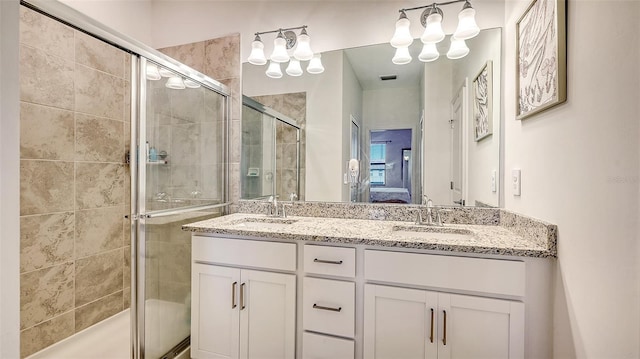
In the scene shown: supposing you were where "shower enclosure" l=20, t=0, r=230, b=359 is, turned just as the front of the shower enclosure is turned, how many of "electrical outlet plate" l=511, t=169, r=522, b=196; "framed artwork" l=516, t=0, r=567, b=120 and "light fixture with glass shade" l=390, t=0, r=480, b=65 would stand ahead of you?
3

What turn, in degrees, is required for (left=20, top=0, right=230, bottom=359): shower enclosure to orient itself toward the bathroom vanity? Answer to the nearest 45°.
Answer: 0° — it already faces it

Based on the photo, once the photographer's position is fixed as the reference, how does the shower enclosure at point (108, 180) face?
facing the viewer and to the right of the viewer

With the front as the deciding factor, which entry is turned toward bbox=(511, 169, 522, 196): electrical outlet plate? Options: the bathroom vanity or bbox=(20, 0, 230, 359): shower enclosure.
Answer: the shower enclosure

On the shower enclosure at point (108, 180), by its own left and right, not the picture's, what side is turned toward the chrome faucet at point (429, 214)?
front

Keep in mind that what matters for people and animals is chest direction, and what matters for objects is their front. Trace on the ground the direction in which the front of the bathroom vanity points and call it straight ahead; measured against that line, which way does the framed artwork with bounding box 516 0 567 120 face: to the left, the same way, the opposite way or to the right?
to the right

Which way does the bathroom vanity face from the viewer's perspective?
toward the camera

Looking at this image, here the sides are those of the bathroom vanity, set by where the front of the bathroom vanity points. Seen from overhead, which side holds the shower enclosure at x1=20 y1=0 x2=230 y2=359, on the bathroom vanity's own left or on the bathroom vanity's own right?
on the bathroom vanity's own right

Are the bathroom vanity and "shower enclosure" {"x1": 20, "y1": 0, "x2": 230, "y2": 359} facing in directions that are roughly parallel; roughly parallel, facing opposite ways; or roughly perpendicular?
roughly perpendicular

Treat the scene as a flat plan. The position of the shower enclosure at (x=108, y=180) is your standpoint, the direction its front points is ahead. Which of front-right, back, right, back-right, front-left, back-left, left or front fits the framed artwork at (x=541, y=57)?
front

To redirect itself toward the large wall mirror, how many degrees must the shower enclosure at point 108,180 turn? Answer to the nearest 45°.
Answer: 0° — it already faces it

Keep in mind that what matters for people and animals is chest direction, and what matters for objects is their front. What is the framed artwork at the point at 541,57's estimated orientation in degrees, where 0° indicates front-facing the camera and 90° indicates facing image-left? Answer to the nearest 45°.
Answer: approximately 45°
